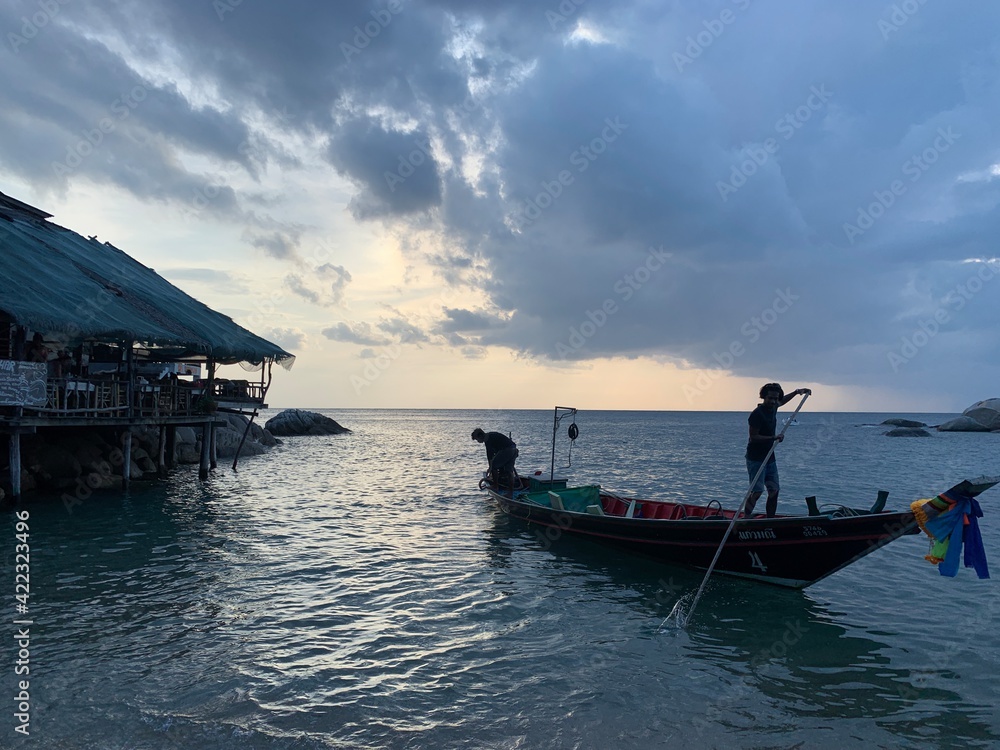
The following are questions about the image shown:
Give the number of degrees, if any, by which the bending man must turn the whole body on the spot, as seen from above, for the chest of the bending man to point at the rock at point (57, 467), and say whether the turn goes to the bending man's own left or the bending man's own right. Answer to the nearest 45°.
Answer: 0° — they already face it

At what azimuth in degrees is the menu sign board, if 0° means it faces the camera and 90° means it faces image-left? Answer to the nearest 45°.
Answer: approximately 0°

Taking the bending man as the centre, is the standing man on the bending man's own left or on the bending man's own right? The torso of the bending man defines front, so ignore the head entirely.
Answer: on the bending man's own left

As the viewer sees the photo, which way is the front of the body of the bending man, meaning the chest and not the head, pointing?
to the viewer's left

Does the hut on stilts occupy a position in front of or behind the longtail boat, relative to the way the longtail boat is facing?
behind

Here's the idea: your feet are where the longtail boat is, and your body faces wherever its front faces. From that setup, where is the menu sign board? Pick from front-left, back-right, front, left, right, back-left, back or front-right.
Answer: back-right

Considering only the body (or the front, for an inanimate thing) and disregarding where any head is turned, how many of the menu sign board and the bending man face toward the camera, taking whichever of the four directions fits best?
1

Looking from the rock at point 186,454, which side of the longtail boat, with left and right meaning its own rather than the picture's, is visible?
back

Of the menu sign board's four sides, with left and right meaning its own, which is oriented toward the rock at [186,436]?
left

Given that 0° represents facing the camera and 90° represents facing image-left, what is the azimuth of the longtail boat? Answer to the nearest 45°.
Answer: approximately 315°
